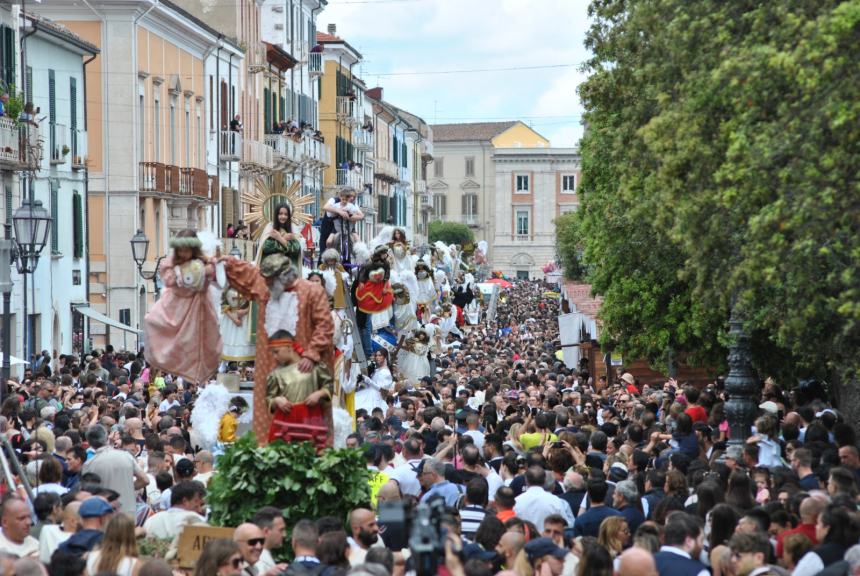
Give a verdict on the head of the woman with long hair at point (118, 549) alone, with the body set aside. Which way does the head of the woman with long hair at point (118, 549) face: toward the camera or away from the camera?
away from the camera

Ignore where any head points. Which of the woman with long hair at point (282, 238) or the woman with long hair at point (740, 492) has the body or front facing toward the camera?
the woman with long hair at point (282, 238)

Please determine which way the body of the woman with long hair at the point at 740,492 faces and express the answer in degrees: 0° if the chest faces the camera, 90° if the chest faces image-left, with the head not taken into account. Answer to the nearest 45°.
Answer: approximately 180°

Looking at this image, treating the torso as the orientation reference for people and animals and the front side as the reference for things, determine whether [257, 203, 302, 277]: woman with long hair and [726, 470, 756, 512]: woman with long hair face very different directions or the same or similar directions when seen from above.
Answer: very different directions

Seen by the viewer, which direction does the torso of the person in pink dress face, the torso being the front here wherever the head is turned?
toward the camera

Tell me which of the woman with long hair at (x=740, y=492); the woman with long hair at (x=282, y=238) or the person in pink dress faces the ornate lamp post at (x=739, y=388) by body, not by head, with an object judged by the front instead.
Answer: the woman with long hair at (x=740, y=492)

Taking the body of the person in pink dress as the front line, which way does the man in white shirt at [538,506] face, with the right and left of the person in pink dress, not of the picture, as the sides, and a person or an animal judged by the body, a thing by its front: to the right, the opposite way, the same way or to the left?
the opposite way

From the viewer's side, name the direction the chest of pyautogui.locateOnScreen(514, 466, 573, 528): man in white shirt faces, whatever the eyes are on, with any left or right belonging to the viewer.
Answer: facing away from the viewer

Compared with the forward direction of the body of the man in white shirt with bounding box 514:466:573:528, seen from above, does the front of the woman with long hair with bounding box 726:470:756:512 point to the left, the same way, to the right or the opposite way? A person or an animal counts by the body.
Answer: the same way

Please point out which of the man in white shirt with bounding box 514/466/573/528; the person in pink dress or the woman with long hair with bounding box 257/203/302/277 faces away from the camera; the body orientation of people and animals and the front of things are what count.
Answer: the man in white shirt

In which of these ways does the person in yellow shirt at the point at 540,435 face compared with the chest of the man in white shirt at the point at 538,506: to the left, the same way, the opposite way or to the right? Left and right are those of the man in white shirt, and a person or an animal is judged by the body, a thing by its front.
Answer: the same way

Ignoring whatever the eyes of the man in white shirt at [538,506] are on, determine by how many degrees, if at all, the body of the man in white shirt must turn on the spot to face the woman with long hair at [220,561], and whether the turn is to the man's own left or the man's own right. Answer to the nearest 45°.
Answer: approximately 135° to the man's own left

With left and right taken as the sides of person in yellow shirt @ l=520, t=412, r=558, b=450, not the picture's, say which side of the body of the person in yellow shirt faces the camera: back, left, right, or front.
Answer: back
